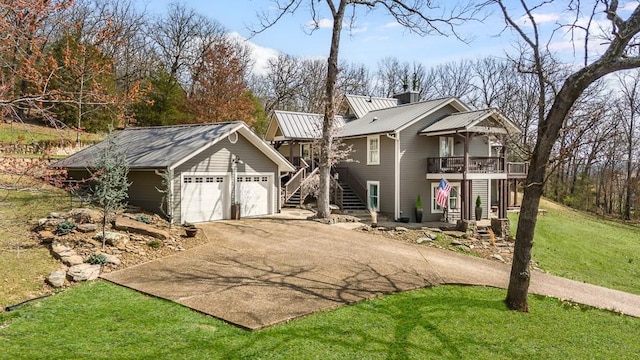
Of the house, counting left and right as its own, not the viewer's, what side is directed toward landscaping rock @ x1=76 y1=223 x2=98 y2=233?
right

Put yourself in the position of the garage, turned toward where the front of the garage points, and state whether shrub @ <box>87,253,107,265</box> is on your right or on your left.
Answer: on your right

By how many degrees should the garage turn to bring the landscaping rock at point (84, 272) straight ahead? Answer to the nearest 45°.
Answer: approximately 45° to its right

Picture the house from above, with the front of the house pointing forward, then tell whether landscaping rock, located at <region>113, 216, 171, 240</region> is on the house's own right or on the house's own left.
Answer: on the house's own right

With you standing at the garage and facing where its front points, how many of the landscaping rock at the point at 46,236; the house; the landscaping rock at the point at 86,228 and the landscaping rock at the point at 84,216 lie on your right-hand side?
3

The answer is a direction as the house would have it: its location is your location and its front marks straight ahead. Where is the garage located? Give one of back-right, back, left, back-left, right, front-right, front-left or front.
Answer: right

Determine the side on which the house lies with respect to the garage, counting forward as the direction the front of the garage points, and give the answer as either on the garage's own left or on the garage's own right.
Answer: on the garage's own left

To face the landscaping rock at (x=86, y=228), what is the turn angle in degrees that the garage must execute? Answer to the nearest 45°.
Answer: approximately 90° to its right

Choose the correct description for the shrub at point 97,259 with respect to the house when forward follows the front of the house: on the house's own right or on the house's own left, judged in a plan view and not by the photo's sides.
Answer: on the house's own right

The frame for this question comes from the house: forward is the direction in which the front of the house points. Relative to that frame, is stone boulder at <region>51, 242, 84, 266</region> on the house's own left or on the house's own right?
on the house's own right

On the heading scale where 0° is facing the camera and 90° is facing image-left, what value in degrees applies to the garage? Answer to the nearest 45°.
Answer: approximately 315°

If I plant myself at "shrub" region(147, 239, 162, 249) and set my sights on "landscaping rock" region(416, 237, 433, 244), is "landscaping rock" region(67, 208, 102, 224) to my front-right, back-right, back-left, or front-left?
back-left

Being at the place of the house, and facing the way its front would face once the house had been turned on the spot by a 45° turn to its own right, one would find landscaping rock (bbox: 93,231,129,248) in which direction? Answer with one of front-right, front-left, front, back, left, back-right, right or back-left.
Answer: front-right

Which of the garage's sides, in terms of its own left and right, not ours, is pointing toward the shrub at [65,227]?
right
